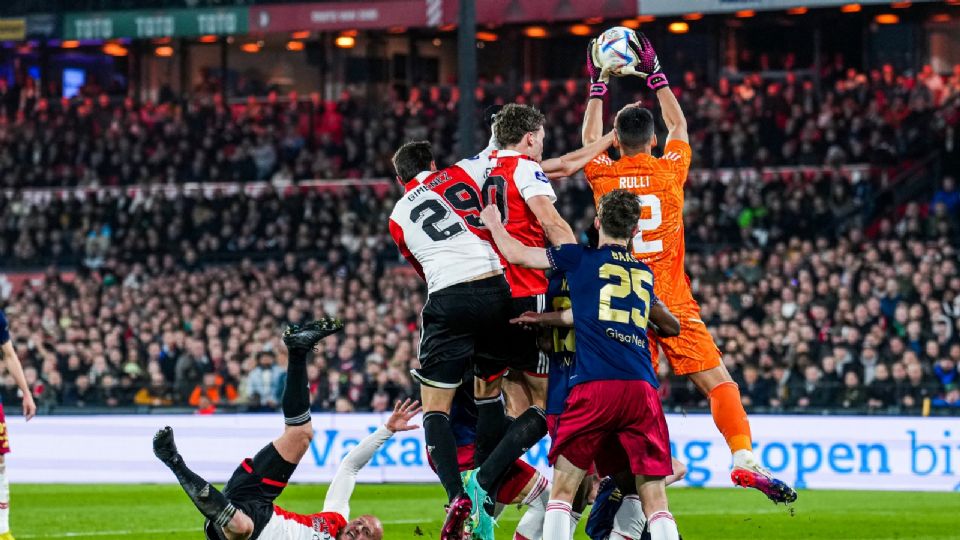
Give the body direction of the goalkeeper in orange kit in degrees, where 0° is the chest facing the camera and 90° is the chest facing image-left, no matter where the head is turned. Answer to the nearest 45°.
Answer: approximately 180°

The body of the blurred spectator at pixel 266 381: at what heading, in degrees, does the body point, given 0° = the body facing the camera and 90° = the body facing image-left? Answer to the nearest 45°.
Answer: approximately 0°

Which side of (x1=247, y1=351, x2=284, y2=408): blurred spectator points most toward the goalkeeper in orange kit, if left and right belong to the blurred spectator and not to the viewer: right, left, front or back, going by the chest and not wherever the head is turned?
front

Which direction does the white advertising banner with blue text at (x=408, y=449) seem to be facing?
toward the camera

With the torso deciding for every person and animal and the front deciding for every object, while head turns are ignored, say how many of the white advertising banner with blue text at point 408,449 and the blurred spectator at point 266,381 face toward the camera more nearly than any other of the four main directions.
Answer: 2

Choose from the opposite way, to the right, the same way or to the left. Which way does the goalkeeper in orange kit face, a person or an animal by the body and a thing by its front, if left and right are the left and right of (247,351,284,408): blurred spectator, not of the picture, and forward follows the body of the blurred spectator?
the opposite way

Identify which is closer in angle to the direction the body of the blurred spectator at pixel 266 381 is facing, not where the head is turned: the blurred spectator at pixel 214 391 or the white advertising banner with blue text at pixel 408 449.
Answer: the white advertising banner with blue text

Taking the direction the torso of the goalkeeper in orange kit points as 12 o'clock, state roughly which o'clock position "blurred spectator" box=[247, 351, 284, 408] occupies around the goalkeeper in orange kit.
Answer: The blurred spectator is roughly at 11 o'clock from the goalkeeper in orange kit.

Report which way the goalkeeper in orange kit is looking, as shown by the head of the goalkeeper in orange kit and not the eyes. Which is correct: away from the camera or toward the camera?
away from the camera

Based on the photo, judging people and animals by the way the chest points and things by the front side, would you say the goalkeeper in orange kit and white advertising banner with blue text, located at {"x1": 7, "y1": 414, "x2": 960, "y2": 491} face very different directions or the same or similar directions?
very different directions

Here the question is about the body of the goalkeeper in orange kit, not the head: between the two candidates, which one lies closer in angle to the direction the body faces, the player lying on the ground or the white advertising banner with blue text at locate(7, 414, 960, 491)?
the white advertising banner with blue text

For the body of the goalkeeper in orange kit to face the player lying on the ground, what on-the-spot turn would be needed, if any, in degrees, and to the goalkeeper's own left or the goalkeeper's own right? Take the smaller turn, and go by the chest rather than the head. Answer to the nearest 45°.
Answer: approximately 90° to the goalkeeper's own left

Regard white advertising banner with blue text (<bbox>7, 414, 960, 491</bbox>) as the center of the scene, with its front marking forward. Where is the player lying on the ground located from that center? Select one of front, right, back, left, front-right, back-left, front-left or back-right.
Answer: front

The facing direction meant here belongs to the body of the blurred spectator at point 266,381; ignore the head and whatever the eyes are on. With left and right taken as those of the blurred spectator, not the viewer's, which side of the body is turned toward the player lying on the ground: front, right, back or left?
front
